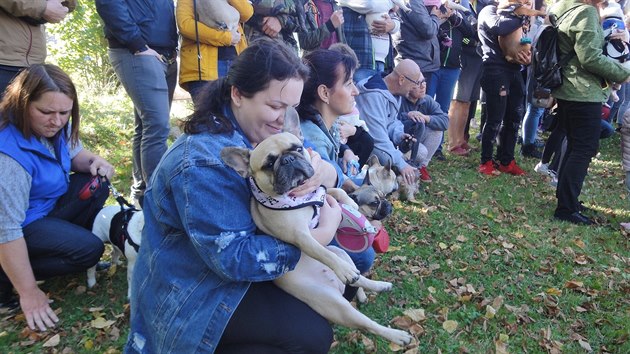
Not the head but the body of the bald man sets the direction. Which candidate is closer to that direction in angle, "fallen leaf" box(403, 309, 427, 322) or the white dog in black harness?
the fallen leaf

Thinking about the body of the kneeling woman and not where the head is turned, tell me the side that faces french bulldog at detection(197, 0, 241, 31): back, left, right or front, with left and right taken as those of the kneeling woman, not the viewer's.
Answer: left

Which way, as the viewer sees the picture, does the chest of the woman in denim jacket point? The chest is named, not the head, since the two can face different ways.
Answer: to the viewer's right

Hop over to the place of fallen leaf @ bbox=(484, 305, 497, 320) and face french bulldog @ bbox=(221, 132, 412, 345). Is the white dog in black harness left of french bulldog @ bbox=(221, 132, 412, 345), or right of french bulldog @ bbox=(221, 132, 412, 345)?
right

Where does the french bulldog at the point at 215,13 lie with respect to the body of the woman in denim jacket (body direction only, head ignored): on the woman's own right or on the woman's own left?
on the woman's own left

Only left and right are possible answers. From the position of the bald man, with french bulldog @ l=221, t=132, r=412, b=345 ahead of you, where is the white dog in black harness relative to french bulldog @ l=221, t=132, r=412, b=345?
right

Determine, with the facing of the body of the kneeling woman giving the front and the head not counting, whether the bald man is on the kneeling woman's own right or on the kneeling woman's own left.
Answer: on the kneeling woman's own left

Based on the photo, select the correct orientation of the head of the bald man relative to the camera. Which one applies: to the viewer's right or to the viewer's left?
to the viewer's right
